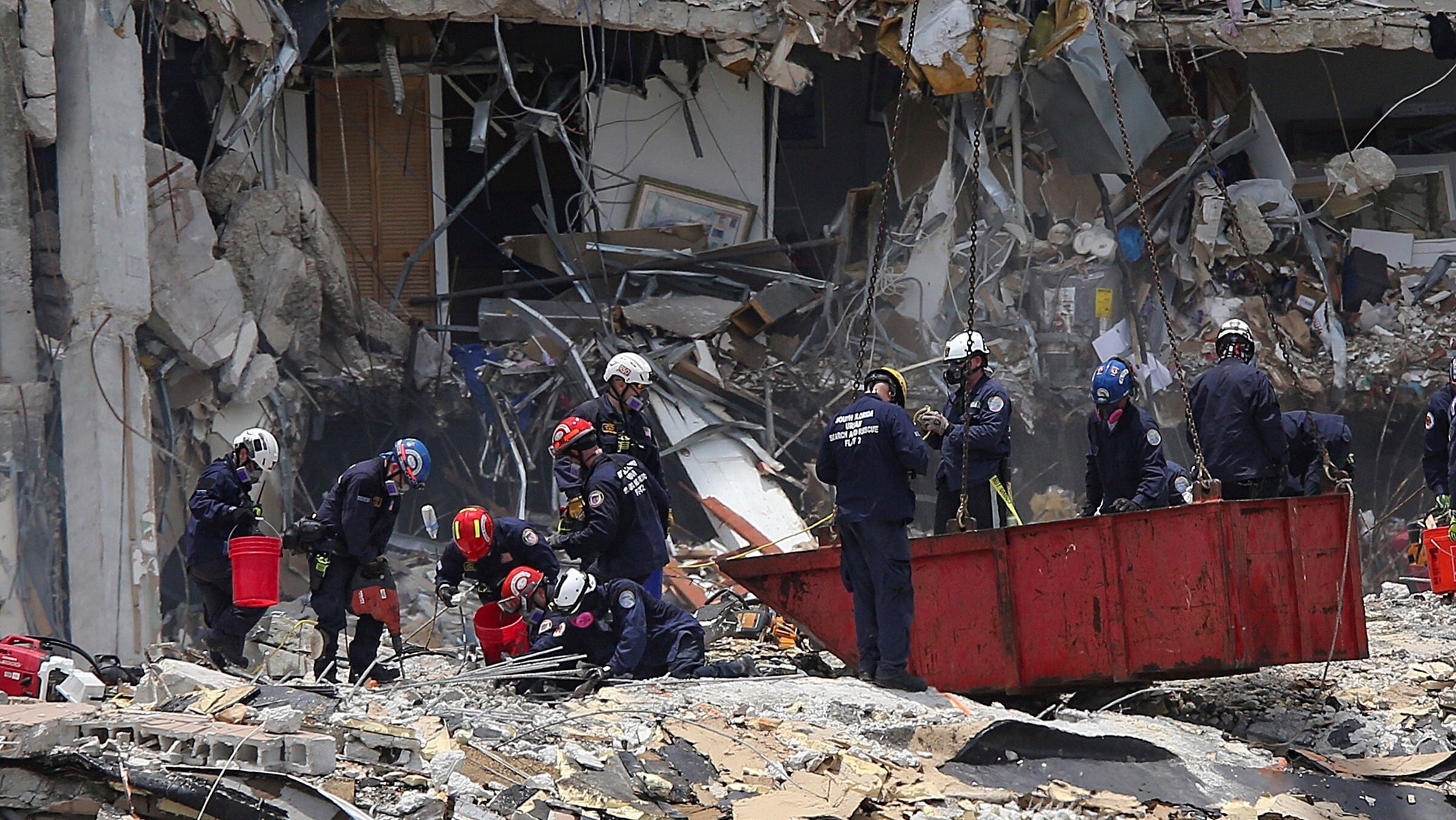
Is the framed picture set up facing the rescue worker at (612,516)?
yes

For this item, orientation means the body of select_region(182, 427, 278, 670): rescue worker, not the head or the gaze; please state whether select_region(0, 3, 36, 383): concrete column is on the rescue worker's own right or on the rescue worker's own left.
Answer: on the rescue worker's own left

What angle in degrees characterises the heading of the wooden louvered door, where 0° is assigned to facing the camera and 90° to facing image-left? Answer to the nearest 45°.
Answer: approximately 0°

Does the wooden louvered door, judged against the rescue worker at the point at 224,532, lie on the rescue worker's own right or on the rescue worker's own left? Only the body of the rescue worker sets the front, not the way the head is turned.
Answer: on the rescue worker's own left

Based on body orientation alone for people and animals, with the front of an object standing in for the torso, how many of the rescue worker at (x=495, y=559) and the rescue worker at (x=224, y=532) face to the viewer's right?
1
